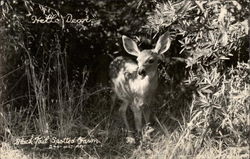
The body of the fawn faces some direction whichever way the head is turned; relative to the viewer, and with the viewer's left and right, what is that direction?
facing the viewer and to the right of the viewer
